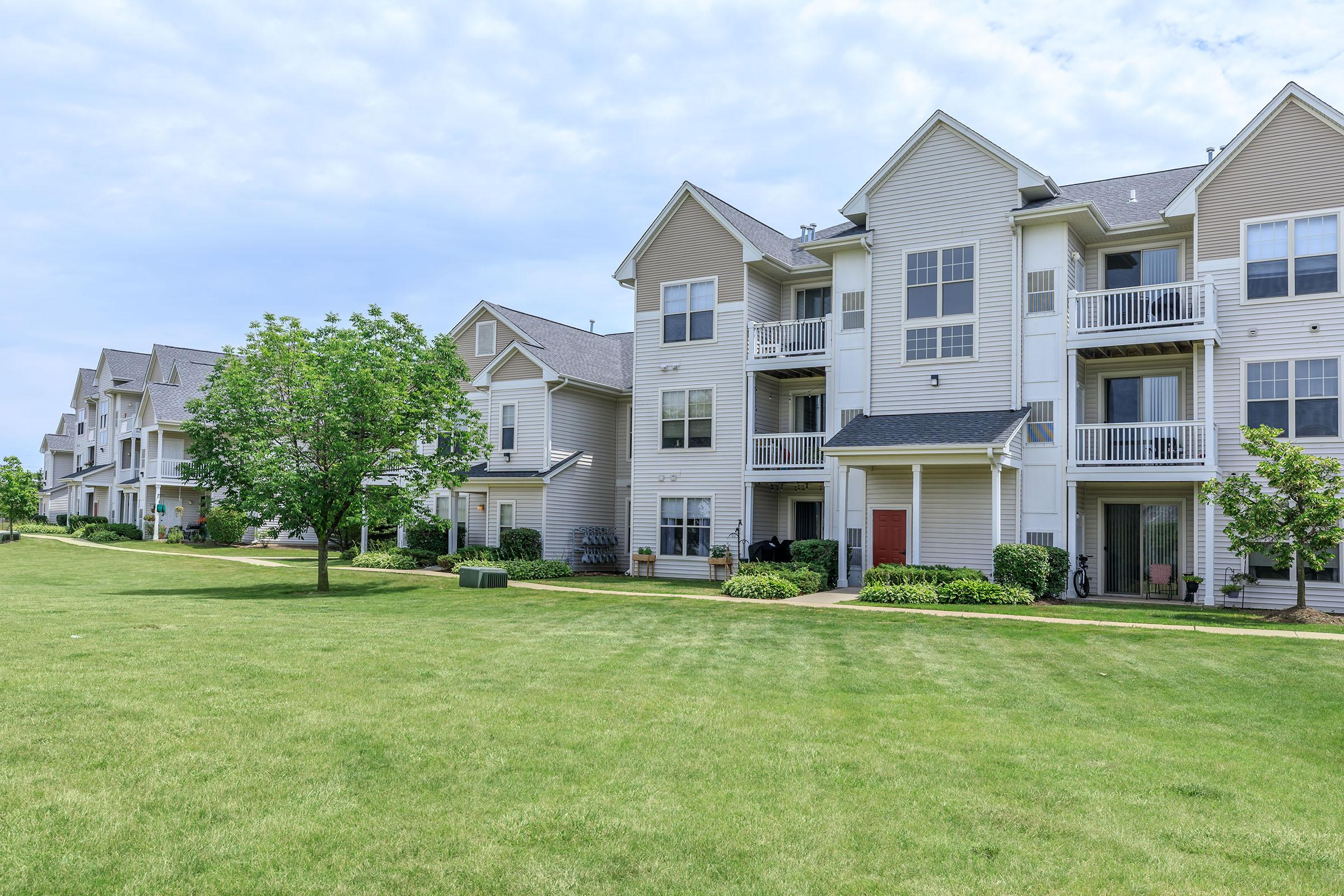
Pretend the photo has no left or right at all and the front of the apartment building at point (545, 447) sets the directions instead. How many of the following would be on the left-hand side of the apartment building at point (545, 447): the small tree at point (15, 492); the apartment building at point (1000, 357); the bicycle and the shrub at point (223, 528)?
2

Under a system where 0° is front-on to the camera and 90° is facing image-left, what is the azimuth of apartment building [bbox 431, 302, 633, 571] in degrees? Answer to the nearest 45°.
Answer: approximately 45°

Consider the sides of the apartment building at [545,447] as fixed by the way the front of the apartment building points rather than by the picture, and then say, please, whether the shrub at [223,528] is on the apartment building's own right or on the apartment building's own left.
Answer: on the apartment building's own right

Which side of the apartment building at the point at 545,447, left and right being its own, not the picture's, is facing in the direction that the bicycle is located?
left

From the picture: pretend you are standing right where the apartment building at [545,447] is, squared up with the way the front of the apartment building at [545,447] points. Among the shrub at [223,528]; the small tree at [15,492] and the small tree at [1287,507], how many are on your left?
1

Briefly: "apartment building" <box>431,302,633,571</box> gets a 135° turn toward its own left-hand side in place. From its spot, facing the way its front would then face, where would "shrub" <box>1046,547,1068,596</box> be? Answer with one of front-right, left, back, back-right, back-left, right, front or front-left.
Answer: front-right

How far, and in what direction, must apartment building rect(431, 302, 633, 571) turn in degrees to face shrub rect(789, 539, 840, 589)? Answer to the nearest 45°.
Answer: approximately 90° to its left

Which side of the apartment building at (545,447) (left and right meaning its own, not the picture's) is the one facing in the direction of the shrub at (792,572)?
left
